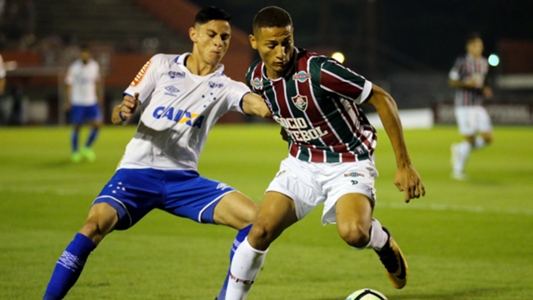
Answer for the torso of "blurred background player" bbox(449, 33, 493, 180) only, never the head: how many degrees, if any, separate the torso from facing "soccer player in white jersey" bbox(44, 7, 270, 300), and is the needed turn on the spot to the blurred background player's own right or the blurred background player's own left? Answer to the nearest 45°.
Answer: approximately 45° to the blurred background player's own right

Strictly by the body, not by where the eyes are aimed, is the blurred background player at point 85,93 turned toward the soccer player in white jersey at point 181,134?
yes

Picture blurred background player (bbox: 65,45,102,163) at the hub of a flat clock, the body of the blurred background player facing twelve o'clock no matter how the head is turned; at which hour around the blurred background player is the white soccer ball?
The white soccer ball is roughly at 12 o'clock from the blurred background player.

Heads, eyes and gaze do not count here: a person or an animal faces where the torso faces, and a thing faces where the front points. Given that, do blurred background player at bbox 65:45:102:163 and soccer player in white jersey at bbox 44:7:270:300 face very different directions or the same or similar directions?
same or similar directions

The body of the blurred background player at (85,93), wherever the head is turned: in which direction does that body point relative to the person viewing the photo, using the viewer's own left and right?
facing the viewer

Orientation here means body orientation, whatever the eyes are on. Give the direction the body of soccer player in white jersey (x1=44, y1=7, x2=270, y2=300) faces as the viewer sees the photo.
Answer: toward the camera

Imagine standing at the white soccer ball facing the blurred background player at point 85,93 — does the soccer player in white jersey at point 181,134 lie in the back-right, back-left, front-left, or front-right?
front-left

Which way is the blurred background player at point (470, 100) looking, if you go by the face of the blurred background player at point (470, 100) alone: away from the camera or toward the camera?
toward the camera

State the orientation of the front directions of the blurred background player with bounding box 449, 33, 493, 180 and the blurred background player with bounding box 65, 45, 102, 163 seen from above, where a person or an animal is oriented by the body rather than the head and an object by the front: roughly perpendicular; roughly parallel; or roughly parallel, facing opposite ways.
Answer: roughly parallel

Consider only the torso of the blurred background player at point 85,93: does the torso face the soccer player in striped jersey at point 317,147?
yes

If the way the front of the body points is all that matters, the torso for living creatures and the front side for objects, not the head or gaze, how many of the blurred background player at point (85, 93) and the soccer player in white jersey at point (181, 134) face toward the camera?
2

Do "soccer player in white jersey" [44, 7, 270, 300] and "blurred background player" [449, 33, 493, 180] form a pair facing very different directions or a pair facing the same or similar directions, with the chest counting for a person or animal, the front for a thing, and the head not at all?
same or similar directions
